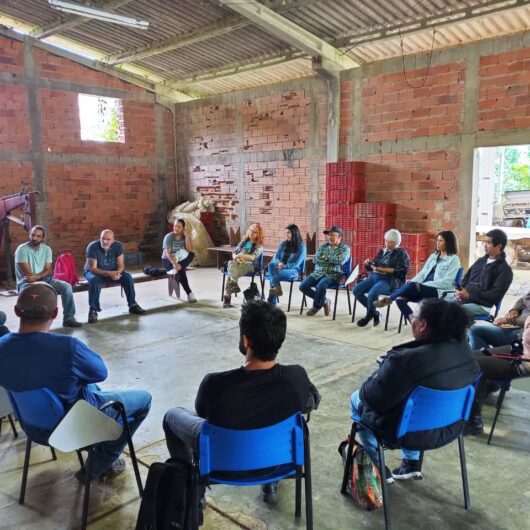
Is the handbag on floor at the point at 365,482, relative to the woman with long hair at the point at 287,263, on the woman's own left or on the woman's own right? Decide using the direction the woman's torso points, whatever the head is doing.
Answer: on the woman's own left

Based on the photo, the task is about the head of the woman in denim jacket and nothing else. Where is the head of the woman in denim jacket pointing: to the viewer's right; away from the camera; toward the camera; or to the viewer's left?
to the viewer's left

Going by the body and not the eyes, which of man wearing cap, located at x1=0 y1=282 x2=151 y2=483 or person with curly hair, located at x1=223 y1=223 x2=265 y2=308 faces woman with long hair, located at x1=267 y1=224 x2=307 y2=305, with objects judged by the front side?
the man wearing cap

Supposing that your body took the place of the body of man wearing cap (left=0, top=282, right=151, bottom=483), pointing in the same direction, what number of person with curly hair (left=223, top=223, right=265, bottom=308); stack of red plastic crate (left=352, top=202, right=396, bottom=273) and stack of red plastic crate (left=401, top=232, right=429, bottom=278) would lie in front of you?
3

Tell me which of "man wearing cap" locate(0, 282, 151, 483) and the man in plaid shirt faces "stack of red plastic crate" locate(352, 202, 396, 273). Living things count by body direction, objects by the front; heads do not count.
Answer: the man wearing cap

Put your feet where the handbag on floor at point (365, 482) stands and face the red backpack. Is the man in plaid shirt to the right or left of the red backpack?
right

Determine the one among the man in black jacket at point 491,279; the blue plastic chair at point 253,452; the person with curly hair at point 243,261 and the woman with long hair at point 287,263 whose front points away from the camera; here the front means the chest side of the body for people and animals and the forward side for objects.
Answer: the blue plastic chair

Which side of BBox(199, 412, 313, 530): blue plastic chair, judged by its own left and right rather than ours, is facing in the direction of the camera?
back

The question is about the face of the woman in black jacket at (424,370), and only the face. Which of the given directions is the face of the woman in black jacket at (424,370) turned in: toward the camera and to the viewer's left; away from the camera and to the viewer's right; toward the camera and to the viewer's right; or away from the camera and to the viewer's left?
away from the camera and to the viewer's left

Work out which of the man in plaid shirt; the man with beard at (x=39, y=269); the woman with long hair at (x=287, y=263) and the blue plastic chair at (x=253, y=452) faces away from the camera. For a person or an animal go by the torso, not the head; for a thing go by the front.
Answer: the blue plastic chair

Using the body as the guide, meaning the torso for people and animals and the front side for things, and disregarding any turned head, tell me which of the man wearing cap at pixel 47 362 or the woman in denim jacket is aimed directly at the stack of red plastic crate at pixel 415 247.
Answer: the man wearing cap

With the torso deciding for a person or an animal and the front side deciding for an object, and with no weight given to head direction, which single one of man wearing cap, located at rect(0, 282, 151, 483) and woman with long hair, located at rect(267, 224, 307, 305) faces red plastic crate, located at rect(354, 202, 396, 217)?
the man wearing cap

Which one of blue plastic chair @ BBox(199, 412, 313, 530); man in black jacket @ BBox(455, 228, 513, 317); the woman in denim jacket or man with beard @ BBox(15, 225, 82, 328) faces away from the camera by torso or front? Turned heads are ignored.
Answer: the blue plastic chair
